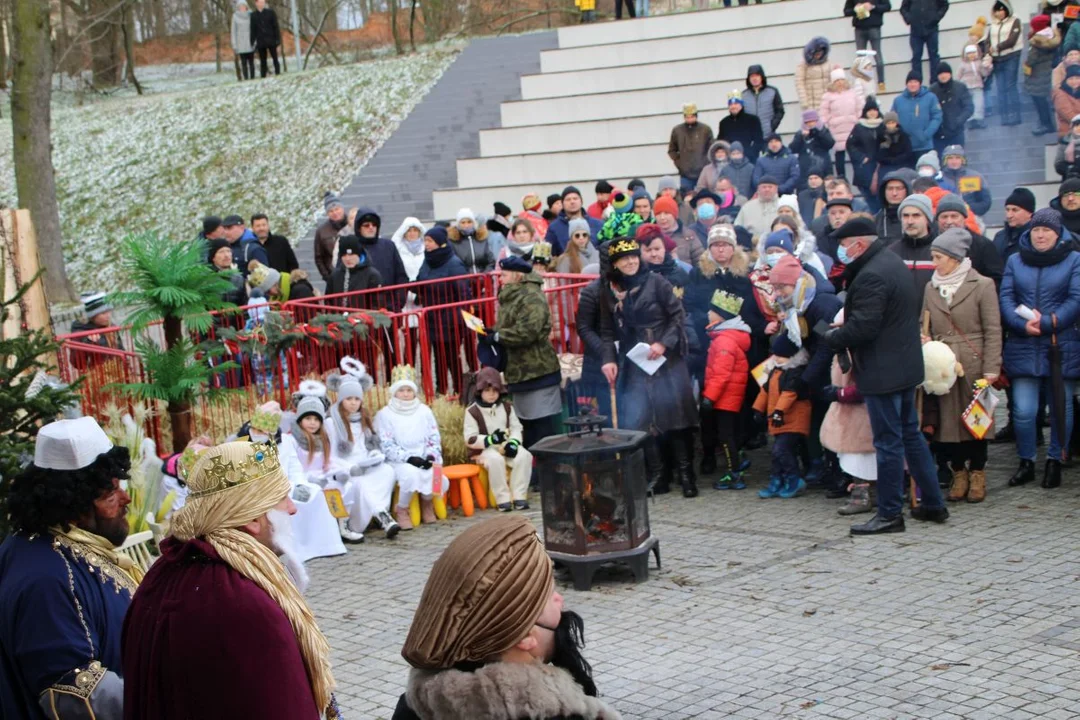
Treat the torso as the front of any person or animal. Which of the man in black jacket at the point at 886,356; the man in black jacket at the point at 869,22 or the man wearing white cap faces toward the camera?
the man in black jacket at the point at 869,22

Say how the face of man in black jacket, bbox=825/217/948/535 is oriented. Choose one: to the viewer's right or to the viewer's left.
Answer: to the viewer's left

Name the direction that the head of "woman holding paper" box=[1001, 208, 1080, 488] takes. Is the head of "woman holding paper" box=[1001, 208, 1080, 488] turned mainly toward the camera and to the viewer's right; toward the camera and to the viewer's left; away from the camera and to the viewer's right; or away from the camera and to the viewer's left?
toward the camera and to the viewer's left

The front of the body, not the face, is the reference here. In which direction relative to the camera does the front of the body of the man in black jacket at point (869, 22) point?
toward the camera

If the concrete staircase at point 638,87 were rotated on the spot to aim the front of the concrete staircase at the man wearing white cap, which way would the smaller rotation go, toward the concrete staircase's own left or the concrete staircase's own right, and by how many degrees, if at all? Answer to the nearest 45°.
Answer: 0° — it already faces them

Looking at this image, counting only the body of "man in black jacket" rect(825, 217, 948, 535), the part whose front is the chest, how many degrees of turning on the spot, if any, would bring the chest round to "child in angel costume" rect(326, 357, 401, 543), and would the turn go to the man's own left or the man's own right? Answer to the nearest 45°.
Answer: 0° — they already face them

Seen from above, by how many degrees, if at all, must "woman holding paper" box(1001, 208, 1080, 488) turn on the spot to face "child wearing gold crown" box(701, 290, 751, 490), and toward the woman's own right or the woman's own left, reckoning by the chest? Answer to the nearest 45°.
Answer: approximately 90° to the woman's own right

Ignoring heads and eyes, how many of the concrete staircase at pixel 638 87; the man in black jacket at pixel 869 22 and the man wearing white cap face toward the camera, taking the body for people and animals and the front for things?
2

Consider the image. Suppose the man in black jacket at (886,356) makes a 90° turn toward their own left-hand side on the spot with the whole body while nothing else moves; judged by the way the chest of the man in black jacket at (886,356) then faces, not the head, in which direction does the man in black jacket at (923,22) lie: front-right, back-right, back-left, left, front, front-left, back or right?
back

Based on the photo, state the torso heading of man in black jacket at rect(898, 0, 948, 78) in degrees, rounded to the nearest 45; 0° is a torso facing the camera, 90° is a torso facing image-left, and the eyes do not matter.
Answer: approximately 0°

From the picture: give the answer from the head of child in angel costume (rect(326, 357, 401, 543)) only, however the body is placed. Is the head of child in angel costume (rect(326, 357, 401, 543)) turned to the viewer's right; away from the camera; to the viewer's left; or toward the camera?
toward the camera

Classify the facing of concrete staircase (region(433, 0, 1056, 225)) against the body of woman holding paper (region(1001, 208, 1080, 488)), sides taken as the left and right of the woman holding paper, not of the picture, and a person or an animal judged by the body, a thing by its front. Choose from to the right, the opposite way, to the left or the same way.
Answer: the same way

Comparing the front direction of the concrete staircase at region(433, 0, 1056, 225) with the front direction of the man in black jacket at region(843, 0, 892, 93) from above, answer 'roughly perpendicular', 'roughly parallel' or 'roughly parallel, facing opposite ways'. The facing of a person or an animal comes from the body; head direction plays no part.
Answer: roughly parallel

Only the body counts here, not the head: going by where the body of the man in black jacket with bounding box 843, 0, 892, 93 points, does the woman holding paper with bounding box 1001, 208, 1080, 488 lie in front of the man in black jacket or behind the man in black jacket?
in front

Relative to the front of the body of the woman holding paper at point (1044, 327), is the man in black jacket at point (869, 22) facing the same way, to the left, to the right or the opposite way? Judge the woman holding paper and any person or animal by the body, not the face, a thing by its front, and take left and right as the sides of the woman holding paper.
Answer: the same way

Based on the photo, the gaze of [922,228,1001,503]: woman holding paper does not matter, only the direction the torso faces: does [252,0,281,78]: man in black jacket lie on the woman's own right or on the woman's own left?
on the woman's own right

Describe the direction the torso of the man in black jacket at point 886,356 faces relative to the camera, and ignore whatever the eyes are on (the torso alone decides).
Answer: to the viewer's left

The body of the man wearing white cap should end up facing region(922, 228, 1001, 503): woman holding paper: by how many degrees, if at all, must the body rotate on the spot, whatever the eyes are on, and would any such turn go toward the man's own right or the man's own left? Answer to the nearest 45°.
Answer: approximately 45° to the man's own left

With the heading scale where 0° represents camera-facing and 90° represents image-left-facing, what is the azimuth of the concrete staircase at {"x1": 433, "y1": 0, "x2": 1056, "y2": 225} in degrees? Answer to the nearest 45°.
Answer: approximately 0°
